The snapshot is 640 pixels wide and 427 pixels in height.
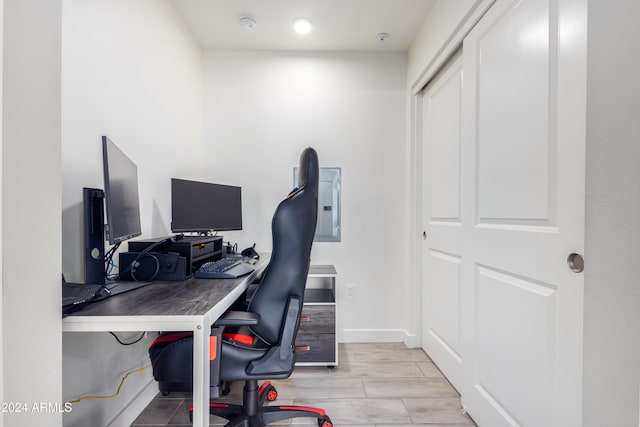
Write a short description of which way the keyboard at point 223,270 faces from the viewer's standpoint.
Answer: facing to the right of the viewer

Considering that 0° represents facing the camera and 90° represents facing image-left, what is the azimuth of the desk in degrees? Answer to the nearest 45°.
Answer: approximately 270°

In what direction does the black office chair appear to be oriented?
to the viewer's left

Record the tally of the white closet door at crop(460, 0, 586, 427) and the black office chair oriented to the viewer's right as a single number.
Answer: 0

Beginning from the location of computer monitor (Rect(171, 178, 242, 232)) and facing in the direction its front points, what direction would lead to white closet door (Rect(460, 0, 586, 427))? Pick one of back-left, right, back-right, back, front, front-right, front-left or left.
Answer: front

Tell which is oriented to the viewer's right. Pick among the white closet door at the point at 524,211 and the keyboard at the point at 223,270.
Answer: the keyboard

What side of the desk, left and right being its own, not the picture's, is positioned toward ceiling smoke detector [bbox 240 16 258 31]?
left

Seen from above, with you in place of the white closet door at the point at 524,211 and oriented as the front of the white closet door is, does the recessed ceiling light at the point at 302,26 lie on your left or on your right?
on your right

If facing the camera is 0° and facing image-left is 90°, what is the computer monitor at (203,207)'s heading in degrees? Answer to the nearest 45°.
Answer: approximately 315°
